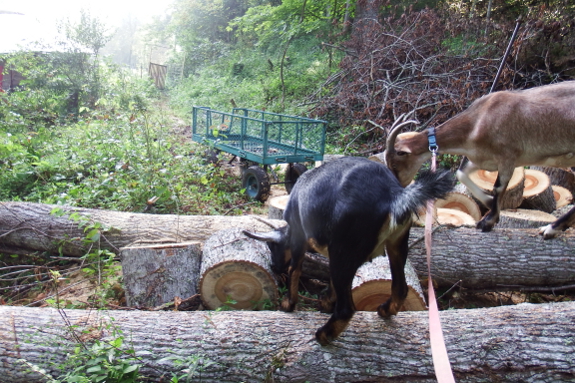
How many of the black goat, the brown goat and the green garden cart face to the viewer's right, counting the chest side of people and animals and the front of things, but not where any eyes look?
0

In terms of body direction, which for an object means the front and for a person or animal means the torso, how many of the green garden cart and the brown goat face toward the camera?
0

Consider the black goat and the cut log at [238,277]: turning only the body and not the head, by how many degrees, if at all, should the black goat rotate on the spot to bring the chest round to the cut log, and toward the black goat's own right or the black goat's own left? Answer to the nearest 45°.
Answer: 0° — it already faces it

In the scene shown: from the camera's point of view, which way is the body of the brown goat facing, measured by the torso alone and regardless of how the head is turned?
to the viewer's left

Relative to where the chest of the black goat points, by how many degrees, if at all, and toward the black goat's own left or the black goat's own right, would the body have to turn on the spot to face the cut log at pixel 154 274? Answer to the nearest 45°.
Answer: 0° — it already faces it
